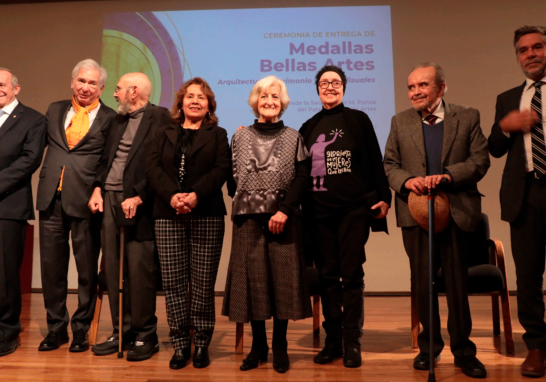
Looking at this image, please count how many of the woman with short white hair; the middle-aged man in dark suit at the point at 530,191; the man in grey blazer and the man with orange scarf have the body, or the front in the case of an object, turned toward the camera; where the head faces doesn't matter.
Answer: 4

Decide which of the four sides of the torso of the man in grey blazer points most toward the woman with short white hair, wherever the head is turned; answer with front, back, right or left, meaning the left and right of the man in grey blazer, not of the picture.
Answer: right

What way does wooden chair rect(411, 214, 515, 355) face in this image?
toward the camera

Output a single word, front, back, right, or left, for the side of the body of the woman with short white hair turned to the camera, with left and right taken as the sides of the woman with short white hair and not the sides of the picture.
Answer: front

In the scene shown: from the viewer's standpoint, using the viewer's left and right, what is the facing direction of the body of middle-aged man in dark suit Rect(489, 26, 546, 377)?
facing the viewer

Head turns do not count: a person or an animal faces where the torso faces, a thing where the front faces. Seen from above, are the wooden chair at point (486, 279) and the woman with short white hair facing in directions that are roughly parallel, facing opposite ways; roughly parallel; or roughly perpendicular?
roughly parallel

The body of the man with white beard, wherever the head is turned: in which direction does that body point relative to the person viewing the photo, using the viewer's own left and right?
facing the viewer and to the left of the viewer

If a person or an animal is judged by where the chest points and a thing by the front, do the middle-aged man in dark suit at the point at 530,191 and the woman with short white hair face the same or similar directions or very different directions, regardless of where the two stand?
same or similar directions

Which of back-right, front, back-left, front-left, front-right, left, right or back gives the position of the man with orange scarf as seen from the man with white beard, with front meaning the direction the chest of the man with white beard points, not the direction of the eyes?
right

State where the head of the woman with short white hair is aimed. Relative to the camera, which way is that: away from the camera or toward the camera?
toward the camera

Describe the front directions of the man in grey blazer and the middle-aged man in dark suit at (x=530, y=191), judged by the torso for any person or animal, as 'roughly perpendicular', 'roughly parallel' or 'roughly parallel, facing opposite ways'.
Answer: roughly parallel

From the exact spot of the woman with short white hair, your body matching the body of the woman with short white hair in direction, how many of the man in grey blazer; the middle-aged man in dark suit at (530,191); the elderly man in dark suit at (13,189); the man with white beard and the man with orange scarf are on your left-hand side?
2

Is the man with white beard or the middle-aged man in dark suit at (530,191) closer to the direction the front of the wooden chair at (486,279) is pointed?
the middle-aged man in dark suit

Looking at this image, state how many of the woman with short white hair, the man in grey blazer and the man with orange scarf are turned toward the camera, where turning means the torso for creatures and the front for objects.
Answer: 3
